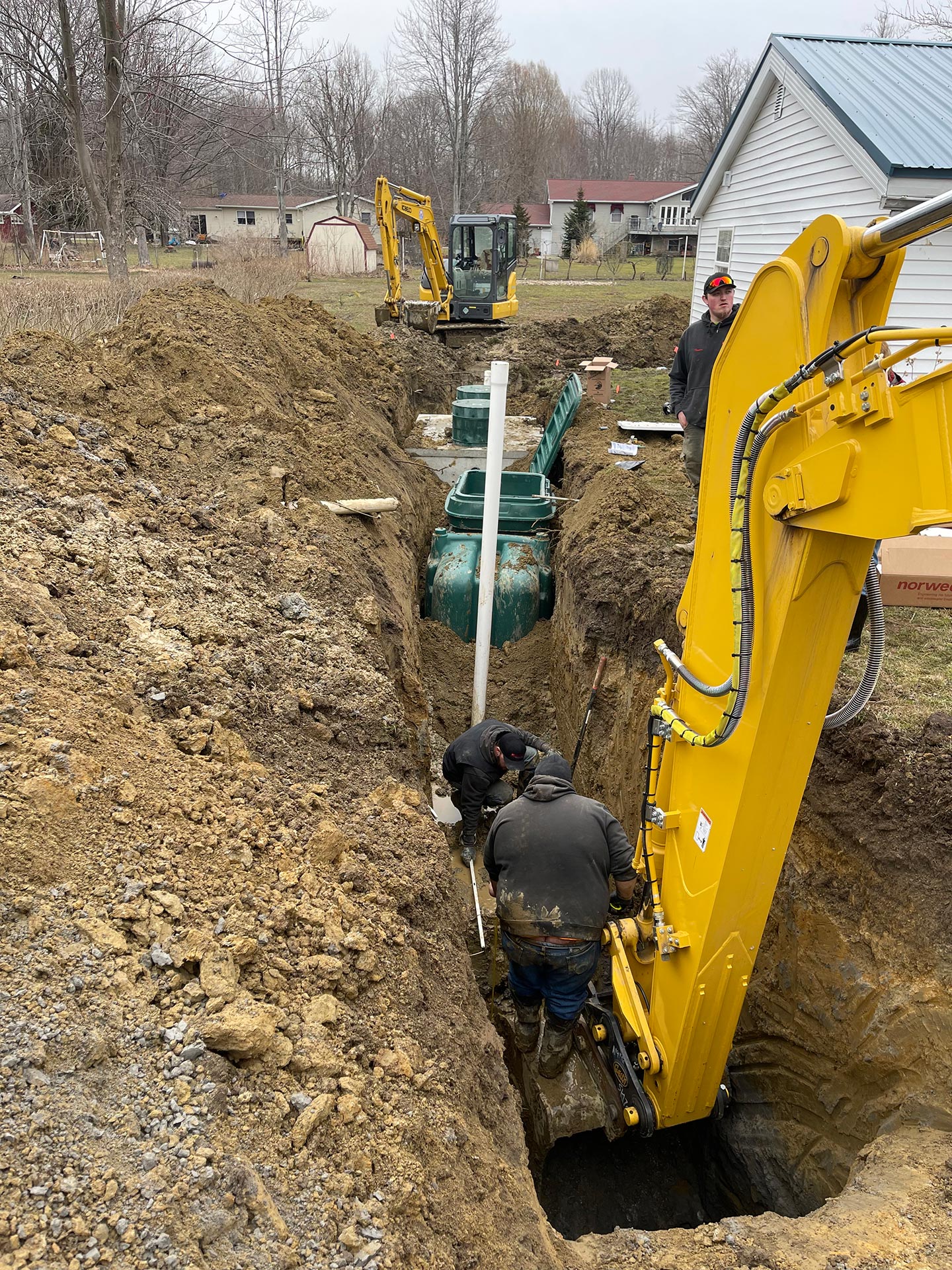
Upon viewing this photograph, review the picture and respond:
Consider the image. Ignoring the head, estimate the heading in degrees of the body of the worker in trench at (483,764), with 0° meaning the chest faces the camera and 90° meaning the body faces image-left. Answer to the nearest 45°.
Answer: approximately 315°

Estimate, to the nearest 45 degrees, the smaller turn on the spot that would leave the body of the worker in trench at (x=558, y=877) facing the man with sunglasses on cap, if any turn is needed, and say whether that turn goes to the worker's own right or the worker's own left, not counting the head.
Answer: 0° — they already face them

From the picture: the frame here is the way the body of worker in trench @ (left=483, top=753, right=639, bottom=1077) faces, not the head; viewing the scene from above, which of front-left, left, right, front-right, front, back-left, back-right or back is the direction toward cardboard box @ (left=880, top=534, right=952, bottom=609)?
front-right

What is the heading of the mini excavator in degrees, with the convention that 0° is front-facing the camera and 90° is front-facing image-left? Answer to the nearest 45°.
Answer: approximately 45°

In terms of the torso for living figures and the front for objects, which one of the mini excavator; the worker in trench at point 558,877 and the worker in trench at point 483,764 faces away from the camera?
the worker in trench at point 558,877

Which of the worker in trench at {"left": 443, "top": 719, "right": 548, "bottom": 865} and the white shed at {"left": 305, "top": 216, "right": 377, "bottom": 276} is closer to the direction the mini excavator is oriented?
the worker in trench

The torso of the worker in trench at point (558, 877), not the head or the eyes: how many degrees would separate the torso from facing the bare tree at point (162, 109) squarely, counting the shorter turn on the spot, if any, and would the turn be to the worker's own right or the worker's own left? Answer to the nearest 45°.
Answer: approximately 45° to the worker's own left

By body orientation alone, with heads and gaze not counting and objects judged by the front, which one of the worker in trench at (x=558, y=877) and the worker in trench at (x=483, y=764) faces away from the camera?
the worker in trench at (x=558, y=877)

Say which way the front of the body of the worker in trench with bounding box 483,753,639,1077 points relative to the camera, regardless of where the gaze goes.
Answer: away from the camera

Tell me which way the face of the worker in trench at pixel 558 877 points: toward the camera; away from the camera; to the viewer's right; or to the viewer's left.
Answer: away from the camera

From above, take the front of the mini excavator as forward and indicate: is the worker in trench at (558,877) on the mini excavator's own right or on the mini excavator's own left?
on the mini excavator's own left
